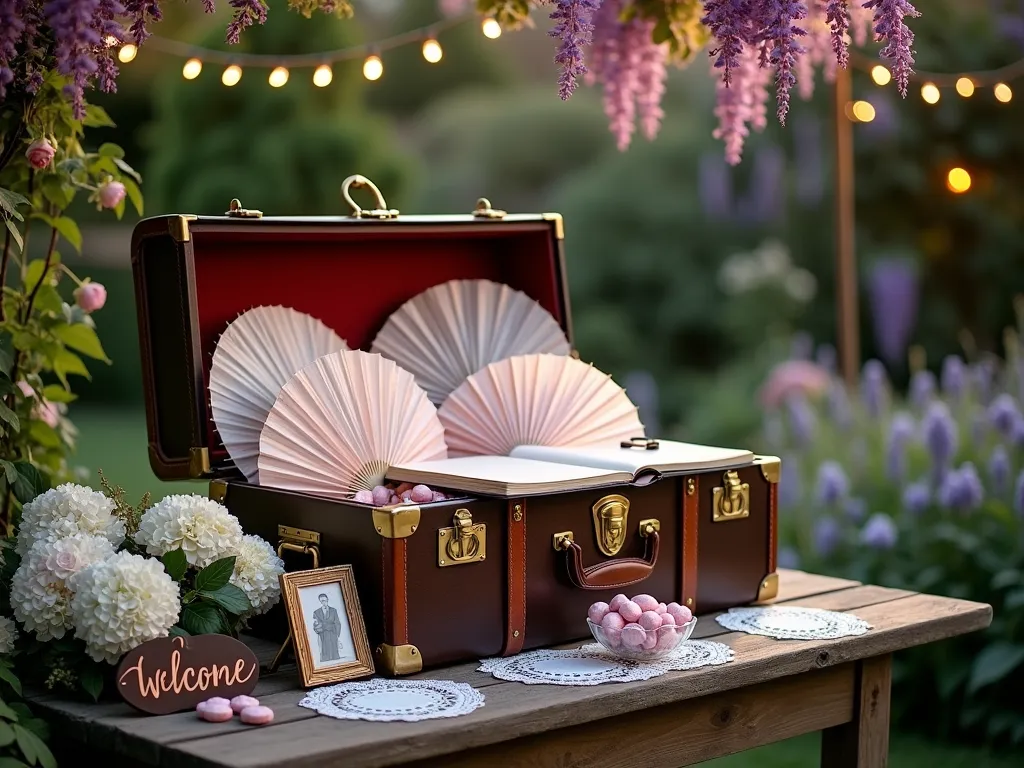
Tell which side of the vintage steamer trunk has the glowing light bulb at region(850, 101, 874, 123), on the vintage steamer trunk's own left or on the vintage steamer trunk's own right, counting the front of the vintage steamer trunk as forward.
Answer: on the vintage steamer trunk's own left

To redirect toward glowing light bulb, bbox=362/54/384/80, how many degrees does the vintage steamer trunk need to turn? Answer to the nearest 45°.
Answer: approximately 135° to its left

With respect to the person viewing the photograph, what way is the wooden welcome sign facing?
facing the viewer

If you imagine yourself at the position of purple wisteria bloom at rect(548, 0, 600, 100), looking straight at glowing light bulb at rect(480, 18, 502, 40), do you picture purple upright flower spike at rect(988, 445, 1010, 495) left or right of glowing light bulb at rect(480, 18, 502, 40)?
right

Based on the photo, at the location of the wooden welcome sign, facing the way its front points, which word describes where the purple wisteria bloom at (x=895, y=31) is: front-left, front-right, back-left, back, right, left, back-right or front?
left

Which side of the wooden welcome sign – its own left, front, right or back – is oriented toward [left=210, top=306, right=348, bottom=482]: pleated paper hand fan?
back

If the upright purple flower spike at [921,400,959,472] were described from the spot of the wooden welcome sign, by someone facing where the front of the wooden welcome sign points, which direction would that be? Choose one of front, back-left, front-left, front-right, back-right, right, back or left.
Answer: back-left

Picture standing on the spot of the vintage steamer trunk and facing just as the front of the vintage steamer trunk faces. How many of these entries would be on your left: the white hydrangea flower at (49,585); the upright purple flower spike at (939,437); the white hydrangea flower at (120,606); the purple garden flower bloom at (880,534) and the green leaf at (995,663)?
3

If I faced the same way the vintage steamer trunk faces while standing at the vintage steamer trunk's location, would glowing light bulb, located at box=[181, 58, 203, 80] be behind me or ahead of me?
behind

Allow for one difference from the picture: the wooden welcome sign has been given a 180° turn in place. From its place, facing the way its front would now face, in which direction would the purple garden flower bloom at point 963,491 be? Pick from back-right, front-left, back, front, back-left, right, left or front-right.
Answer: front-right

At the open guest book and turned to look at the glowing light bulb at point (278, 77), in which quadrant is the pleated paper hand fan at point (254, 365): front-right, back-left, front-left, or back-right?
front-left

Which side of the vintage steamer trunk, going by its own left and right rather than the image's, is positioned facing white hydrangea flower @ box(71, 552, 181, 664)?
right

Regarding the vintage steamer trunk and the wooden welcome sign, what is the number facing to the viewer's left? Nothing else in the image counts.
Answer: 0

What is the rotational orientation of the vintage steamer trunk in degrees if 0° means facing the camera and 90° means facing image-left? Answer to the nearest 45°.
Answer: approximately 315°
